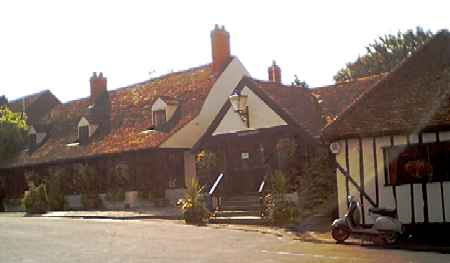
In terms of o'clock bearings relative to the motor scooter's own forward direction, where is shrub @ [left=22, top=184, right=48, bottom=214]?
The shrub is roughly at 1 o'clock from the motor scooter.

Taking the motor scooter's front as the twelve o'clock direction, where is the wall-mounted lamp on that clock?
The wall-mounted lamp is roughly at 2 o'clock from the motor scooter.

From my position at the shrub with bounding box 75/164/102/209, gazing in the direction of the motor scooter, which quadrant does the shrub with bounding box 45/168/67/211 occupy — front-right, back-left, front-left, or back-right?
back-right

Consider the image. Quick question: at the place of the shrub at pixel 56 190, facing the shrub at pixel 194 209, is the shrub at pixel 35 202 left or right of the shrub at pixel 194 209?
right

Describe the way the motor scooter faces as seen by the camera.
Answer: facing to the left of the viewer

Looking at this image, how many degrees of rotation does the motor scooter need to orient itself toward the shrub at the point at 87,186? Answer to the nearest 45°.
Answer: approximately 45° to its right

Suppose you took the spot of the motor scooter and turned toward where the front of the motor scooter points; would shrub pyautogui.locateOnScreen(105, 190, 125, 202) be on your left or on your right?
on your right

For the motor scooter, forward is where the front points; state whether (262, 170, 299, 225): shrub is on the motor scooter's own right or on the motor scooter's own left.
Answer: on the motor scooter's own right
